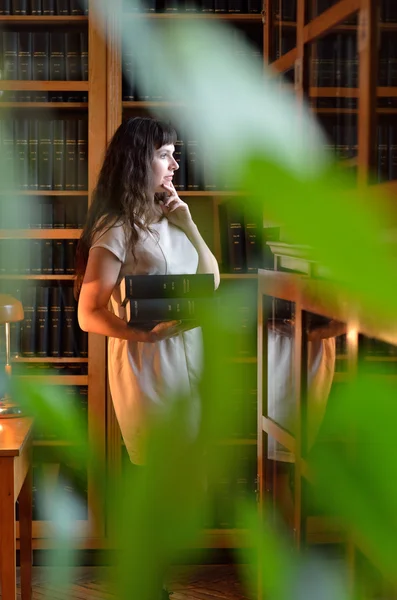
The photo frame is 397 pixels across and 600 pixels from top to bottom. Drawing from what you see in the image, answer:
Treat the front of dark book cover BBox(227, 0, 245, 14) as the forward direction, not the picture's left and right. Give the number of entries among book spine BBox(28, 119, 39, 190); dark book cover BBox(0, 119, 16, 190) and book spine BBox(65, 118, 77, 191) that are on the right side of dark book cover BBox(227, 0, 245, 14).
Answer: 3

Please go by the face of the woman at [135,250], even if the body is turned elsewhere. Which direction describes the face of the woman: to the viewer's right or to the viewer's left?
to the viewer's right

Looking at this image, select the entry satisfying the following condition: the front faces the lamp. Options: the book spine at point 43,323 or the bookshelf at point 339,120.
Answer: the book spine

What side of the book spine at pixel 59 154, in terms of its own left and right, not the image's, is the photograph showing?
front

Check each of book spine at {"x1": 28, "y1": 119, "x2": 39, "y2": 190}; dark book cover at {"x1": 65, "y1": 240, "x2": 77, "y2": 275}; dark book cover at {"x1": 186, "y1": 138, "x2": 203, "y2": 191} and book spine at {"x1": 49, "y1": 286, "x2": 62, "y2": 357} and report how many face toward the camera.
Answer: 4

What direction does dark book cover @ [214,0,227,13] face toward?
toward the camera

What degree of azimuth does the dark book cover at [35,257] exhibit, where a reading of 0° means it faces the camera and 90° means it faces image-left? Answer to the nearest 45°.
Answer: approximately 0°

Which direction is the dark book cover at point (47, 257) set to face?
toward the camera

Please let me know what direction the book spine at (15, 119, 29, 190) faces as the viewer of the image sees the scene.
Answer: facing the viewer
